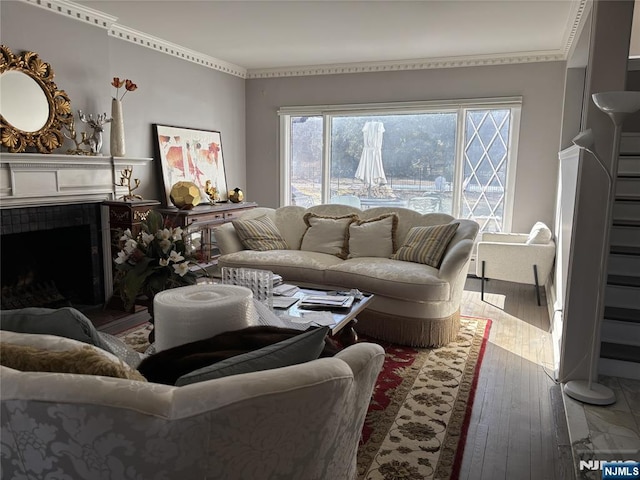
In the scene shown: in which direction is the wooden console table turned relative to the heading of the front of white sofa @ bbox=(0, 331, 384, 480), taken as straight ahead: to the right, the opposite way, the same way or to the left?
to the right

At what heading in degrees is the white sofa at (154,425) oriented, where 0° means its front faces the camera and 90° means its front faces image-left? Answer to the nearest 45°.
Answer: approximately 225°

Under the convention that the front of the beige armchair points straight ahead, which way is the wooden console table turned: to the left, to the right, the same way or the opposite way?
the opposite way

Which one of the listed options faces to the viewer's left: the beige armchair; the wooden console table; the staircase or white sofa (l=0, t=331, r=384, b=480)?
the beige armchair

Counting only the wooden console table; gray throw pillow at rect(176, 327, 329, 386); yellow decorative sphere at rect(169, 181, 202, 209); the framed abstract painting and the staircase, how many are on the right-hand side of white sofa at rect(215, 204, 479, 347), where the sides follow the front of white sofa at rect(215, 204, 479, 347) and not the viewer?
3

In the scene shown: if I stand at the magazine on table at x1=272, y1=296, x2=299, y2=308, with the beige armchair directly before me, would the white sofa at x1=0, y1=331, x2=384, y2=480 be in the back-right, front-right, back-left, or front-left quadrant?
back-right

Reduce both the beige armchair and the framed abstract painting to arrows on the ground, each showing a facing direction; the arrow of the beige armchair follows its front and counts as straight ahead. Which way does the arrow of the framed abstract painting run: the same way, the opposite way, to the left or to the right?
the opposite way

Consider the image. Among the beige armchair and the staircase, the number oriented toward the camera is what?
1

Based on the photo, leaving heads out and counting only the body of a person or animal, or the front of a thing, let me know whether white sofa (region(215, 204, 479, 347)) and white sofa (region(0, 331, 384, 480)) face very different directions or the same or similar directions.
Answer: very different directions

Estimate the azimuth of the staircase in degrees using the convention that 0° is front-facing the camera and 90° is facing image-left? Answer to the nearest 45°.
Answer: approximately 0°
